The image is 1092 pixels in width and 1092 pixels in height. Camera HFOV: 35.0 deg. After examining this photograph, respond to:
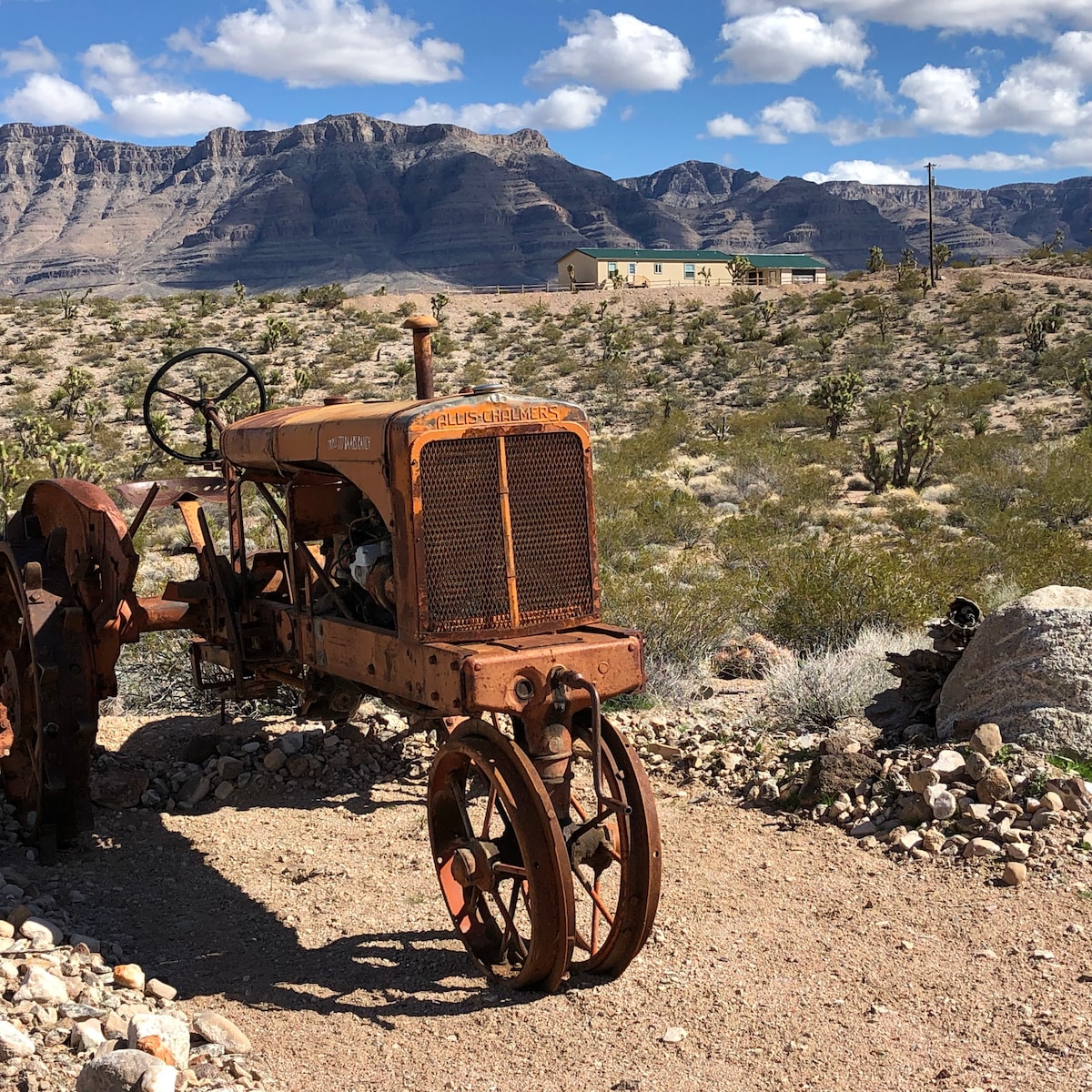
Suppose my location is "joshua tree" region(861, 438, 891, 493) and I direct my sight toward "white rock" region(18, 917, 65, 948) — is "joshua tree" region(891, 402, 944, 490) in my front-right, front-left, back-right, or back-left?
back-left

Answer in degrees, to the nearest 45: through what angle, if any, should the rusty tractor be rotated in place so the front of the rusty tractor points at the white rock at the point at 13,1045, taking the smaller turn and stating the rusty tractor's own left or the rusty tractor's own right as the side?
approximately 90° to the rusty tractor's own right

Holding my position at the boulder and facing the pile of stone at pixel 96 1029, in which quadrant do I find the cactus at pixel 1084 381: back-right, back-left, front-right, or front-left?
back-right

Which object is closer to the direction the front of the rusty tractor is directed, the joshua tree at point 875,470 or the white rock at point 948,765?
the white rock

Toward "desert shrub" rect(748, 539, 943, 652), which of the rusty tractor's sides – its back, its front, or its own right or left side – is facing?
left

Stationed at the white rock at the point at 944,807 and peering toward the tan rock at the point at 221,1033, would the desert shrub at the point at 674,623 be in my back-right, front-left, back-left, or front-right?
back-right

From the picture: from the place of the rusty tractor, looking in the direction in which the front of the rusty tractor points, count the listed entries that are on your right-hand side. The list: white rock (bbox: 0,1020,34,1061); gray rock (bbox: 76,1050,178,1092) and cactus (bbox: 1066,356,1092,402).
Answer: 2

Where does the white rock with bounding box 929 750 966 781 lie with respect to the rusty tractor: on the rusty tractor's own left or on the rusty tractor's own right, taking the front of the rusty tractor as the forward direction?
on the rusty tractor's own left

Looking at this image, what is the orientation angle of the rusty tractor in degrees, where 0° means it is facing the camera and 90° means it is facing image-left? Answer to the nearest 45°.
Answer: approximately 315°

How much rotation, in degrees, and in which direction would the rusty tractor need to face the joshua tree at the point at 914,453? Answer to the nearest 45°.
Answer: approximately 90° to its left
